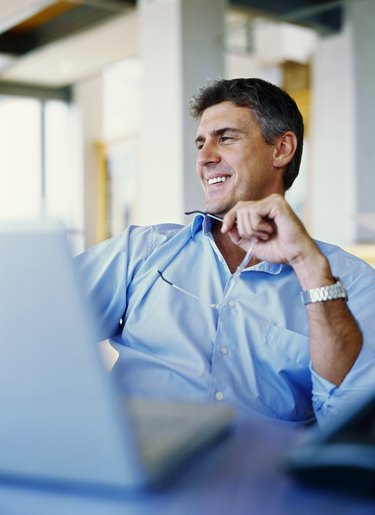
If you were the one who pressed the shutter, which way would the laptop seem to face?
facing away from the viewer and to the right of the viewer

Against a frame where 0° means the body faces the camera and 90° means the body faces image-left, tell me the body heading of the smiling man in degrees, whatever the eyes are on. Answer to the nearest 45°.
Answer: approximately 0°

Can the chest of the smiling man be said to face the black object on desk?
yes
